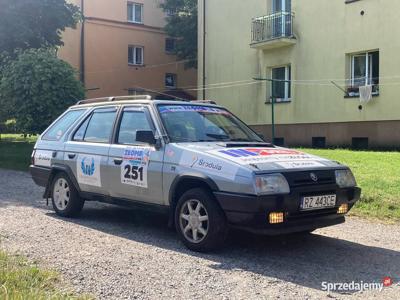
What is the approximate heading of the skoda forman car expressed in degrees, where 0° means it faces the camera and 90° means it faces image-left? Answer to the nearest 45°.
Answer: approximately 315°

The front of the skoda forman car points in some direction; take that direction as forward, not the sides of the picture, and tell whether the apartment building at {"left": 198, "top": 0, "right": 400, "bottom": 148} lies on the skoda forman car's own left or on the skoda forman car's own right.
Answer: on the skoda forman car's own left

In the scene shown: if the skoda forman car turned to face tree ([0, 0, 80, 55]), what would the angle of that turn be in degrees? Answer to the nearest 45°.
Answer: approximately 135° to its left

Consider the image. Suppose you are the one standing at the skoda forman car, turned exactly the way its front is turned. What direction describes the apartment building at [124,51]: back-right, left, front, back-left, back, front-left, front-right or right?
back-left

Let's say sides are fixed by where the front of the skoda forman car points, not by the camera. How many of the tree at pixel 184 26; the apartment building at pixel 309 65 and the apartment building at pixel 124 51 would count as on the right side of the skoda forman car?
0

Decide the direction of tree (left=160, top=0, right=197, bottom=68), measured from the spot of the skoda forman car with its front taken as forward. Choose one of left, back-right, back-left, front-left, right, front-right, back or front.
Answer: back-left

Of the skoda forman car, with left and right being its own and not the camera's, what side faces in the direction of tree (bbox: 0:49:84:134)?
back

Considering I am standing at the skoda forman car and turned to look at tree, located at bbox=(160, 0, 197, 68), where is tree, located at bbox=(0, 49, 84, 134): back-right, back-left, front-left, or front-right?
front-left
